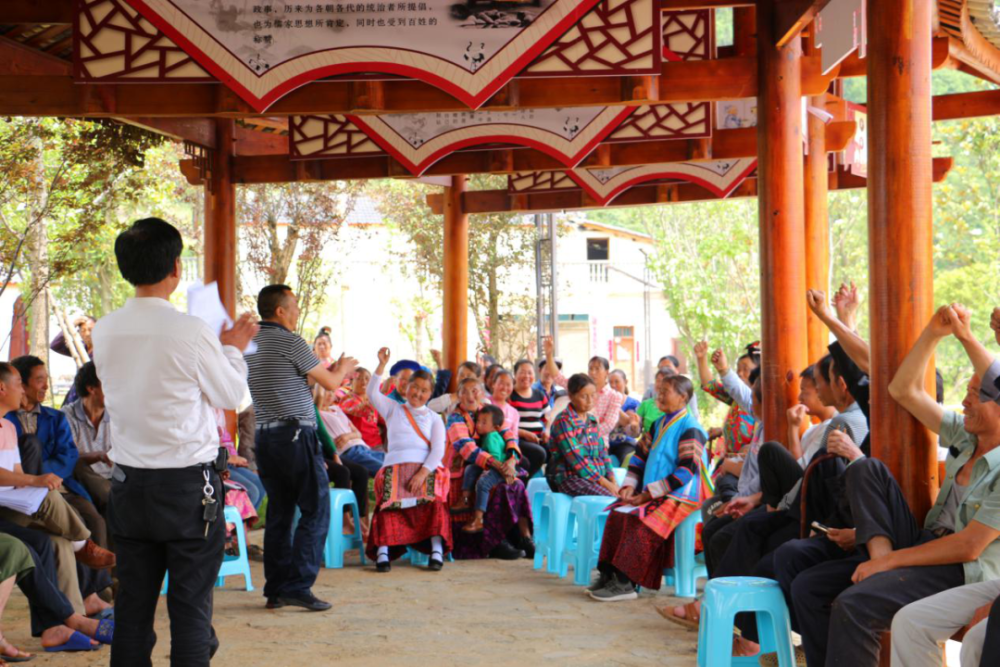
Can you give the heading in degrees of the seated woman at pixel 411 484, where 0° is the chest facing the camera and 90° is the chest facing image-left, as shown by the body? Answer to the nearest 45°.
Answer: approximately 0°

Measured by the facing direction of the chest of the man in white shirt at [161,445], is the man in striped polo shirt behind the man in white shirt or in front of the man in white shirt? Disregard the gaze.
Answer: in front

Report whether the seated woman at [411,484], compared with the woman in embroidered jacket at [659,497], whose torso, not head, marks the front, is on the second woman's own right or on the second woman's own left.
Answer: on the second woman's own right

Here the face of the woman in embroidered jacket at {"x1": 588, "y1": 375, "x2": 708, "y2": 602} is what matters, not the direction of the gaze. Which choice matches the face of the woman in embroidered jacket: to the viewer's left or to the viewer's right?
to the viewer's left

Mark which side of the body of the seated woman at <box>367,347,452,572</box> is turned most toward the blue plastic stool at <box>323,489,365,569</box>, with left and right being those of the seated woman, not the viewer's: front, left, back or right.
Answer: right

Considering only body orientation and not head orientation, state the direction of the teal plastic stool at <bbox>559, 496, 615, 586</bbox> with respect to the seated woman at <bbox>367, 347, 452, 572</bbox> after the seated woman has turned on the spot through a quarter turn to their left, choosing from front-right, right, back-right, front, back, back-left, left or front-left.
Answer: front-right

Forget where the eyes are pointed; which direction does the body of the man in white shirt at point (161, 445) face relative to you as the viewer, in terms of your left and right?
facing away from the viewer and to the right of the viewer

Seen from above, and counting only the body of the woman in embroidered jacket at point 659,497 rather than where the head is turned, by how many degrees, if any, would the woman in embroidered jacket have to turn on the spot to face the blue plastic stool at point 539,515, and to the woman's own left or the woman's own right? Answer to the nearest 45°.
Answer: approximately 90° to the woman's own right

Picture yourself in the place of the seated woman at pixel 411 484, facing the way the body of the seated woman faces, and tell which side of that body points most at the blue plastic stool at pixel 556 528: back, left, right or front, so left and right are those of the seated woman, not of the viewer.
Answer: left

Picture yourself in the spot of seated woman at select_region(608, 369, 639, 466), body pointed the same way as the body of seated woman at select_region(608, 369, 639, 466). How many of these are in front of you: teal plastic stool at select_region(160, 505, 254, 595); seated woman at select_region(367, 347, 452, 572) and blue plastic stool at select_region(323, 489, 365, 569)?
3

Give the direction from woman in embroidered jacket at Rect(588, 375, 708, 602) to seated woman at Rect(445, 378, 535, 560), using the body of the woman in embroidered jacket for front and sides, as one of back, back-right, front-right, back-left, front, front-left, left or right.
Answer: right

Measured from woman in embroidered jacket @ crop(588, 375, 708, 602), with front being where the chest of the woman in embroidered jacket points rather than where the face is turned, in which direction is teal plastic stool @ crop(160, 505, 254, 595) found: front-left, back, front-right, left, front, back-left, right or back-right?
front-right

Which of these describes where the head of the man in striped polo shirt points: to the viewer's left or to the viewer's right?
to the viewer's right
